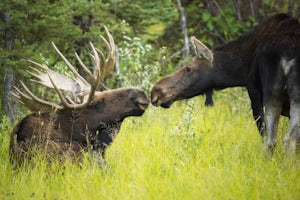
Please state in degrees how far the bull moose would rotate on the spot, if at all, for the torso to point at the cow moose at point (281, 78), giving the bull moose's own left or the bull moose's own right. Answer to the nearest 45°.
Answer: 0° — it already faces it

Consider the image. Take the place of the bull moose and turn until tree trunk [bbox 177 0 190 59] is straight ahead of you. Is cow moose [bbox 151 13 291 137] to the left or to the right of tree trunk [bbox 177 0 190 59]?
right

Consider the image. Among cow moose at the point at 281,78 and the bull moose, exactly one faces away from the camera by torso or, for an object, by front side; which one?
the cow moose

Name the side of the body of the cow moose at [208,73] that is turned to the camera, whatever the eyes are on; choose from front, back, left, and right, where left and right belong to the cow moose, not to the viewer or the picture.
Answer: left

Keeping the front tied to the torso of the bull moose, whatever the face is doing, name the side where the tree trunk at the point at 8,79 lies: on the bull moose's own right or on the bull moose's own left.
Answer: on the bull moose's own left

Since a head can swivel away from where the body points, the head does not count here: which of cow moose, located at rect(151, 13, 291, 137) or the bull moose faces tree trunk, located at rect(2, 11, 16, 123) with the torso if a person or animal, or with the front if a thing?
the cow moose

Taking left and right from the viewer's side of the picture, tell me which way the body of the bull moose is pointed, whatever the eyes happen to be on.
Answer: facing to the right of the viewer
